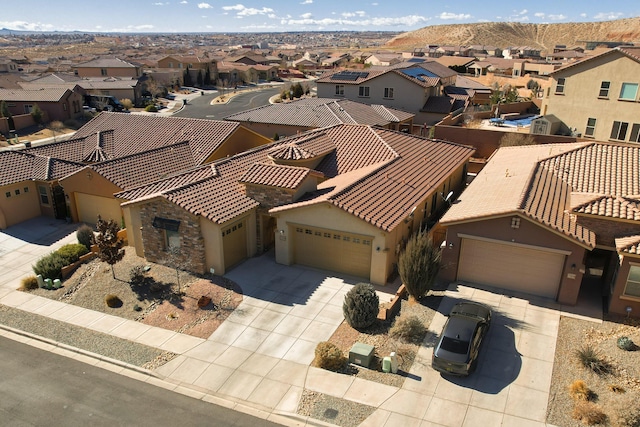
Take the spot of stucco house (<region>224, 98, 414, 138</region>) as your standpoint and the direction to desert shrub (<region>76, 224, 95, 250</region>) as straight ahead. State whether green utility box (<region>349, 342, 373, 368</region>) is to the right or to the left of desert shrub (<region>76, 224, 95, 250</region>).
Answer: left

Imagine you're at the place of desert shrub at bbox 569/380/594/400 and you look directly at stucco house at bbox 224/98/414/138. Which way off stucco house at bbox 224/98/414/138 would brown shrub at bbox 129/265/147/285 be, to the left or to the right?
left

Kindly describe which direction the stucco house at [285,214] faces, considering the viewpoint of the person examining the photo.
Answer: facing the viewer and to the left of the viewer

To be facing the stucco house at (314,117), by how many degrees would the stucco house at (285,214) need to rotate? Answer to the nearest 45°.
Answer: approximately 135° to its right

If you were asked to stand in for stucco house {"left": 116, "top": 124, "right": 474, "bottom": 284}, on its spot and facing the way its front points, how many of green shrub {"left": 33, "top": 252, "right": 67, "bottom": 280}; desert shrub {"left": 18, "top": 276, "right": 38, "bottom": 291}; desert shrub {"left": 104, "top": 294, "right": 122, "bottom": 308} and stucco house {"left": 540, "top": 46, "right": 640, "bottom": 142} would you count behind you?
1

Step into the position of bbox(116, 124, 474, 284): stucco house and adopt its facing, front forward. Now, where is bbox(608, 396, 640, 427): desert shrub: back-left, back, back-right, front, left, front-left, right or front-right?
left

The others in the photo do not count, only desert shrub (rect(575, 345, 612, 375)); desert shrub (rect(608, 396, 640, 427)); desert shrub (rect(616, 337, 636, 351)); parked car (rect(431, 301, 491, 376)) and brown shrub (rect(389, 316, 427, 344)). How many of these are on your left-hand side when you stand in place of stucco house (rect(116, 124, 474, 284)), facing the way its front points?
5

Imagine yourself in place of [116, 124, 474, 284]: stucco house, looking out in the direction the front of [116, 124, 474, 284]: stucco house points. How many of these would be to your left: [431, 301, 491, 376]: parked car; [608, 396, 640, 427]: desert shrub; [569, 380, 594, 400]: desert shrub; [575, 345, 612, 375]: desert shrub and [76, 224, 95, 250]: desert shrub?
4

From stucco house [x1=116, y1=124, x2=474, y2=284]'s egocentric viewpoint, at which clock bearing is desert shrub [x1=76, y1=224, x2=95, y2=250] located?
The desert shrub is roughly at 2 o'clock from the stucco house.

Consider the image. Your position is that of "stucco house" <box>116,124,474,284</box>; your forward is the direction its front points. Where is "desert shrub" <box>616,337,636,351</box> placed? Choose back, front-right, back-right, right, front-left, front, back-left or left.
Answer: left

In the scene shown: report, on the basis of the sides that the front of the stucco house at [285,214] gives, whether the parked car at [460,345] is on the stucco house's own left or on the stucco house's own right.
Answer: on the stucco house's own left

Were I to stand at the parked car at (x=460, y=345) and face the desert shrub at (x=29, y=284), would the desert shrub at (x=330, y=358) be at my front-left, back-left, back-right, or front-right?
front-left

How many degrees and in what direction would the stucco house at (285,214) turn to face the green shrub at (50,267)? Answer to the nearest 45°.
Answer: approximately 45° to its right

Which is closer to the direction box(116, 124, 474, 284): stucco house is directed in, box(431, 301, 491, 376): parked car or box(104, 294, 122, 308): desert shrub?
the desert shrub

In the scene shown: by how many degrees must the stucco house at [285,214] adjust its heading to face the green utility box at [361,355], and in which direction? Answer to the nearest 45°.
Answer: approximately 45° to its left

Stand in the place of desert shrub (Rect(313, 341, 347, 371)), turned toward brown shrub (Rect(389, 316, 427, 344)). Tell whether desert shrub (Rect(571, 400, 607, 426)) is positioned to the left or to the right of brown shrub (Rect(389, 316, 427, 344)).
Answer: right

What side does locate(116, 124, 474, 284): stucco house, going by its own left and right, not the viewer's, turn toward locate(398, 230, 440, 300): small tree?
left

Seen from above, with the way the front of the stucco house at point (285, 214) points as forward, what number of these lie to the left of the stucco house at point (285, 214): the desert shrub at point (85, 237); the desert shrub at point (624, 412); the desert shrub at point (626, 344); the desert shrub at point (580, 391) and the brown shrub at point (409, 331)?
4

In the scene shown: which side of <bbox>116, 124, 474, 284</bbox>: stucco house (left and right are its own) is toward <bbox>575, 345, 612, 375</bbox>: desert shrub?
left
